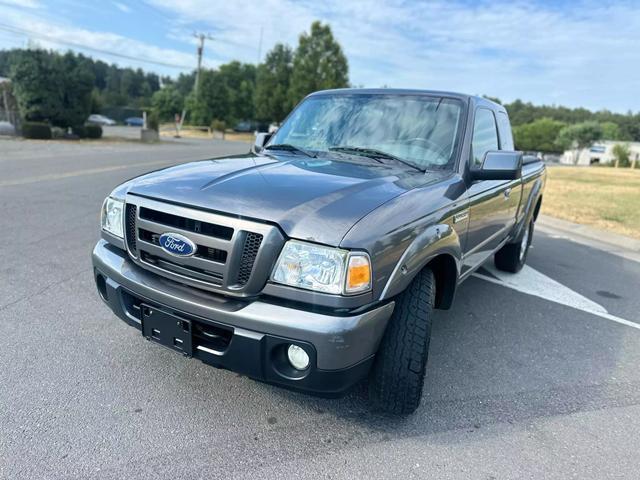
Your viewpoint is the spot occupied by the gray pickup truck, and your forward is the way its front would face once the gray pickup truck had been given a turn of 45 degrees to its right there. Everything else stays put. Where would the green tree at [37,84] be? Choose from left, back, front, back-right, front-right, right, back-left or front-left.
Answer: front-right

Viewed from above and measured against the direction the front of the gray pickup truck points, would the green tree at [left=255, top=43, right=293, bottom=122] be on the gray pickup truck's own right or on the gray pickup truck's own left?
on the gray pickup truck's own right

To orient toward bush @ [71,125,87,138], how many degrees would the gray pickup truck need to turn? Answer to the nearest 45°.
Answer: approximately 90° to its right

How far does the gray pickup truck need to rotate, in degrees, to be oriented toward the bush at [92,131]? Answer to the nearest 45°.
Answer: approximately 90° to its right

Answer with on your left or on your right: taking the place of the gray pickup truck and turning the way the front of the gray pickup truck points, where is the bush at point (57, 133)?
on your right

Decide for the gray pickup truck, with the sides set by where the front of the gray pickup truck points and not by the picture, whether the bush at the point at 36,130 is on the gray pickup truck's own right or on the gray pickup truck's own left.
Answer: on the gray pickup truck's own right

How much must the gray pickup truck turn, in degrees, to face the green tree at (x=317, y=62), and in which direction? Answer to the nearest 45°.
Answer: approximately 135° to its right

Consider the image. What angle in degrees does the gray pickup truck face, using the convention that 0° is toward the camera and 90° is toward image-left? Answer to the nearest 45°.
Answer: approximately 45°

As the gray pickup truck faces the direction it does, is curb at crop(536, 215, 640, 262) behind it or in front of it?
behind

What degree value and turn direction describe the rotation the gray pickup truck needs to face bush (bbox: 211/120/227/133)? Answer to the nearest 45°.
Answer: approximately 135° to its right
